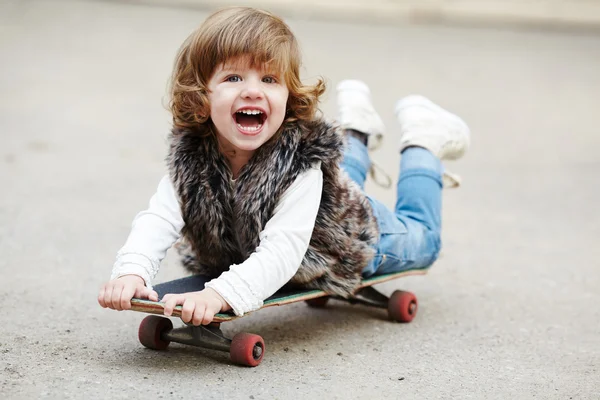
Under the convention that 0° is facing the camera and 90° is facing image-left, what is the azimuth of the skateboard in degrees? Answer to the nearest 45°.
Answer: approximately 45°
